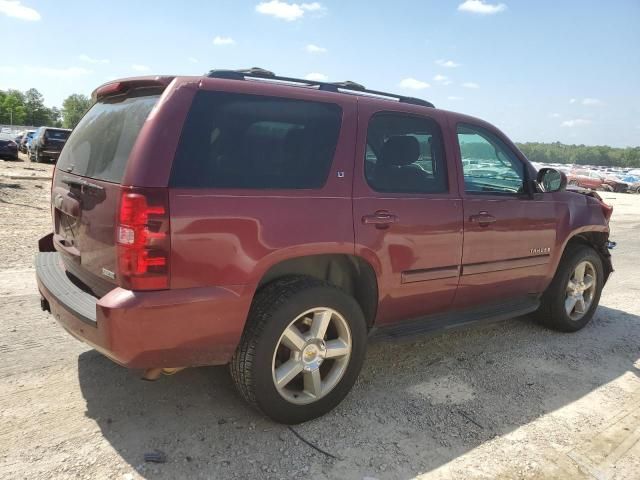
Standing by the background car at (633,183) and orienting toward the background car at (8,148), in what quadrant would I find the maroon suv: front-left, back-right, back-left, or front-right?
front-left

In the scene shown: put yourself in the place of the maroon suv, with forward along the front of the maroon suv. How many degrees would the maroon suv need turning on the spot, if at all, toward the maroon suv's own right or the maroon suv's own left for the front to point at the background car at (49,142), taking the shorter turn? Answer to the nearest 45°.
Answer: approximately 90° to the maroon suv's own left

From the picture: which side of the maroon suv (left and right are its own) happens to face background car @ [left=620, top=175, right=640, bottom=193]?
front

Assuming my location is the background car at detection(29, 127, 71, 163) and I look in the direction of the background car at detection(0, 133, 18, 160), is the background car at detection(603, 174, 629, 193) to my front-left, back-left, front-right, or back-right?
back-right

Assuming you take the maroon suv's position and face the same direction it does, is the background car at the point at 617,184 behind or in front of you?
in front

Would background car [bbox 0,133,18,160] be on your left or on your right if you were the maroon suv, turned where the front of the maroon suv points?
on your left

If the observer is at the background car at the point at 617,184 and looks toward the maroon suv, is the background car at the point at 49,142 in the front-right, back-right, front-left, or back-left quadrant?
front-right

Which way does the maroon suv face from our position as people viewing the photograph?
facing away from the viewer and to the right of the viewer
